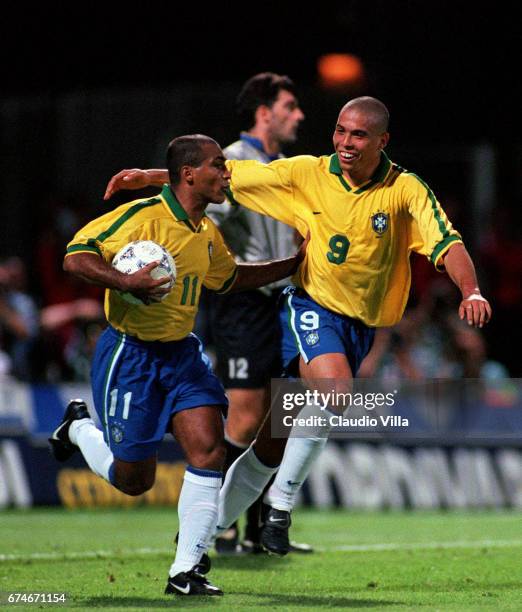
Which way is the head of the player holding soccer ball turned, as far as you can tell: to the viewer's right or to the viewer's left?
to the viewer's right

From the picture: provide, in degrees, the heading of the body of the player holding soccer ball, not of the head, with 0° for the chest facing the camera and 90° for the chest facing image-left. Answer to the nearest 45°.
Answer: approximately 315°
